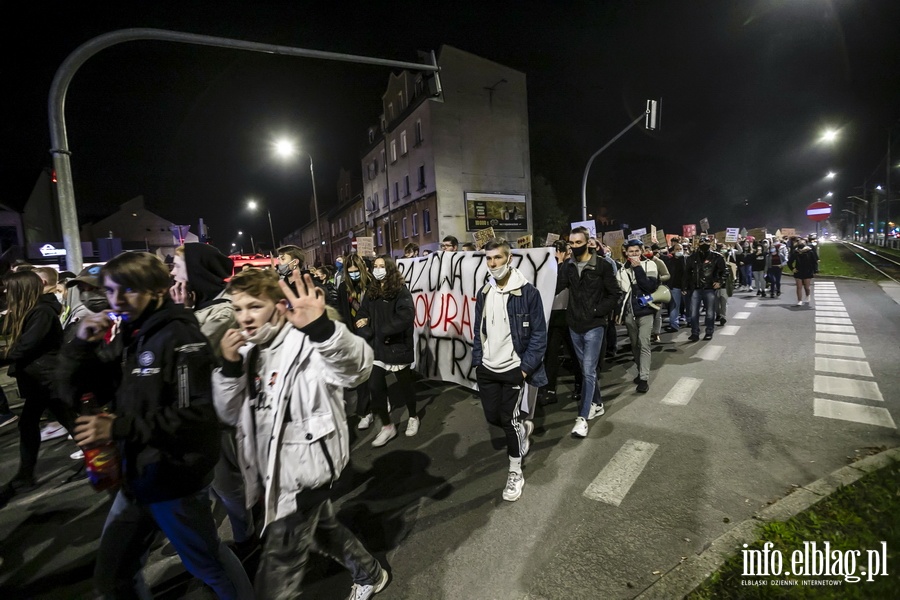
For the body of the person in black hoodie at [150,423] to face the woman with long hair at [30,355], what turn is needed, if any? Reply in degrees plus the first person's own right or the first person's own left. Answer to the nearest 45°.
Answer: approximately 135° to the first person's own right

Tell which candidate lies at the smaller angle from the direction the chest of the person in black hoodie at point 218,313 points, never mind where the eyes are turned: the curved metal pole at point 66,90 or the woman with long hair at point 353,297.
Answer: the curved metal pole

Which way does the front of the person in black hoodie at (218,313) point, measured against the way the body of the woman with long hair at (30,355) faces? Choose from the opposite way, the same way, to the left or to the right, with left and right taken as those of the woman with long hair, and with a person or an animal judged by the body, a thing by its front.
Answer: the same way

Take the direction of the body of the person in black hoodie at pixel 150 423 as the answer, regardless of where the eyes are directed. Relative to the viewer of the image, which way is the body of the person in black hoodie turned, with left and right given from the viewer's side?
facing the viewer and to the left of the viewer

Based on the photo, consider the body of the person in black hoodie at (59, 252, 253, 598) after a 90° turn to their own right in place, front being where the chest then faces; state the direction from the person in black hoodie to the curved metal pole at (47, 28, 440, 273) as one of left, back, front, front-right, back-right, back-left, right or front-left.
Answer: front-right

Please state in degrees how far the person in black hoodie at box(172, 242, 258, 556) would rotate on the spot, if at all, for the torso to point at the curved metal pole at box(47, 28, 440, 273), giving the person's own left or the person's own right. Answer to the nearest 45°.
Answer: approximately 90° to the person's own right

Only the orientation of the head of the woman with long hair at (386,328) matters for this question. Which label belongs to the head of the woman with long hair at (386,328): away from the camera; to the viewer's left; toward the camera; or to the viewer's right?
toward the camera

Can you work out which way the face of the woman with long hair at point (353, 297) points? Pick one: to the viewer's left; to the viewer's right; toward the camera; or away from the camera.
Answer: toward the camera

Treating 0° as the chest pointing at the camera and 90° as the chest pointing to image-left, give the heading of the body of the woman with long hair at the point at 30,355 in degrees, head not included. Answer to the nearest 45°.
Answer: approximately 90°

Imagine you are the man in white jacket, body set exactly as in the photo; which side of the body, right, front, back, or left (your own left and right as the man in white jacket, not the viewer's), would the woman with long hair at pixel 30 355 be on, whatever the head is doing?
right

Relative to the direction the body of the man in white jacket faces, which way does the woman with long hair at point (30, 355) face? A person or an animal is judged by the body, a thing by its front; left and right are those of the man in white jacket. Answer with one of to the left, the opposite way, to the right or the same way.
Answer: to the right
